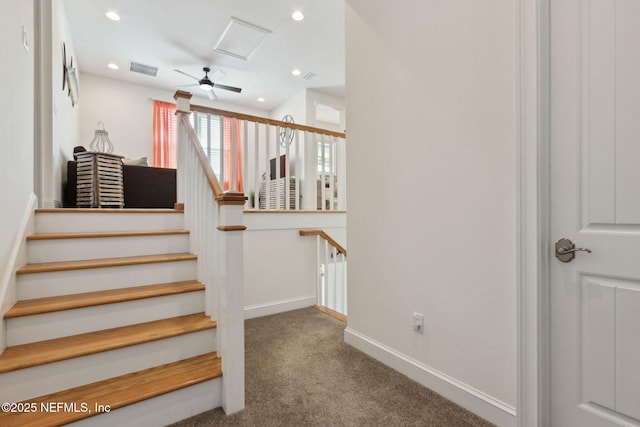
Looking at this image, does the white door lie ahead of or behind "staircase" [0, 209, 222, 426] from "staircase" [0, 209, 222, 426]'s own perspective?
ahead

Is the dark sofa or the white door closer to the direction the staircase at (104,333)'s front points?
the white door

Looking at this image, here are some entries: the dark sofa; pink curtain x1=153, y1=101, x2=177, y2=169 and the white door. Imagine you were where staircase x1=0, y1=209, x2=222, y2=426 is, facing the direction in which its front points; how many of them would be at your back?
2

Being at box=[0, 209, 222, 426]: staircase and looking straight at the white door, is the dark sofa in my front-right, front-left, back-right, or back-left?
back-left

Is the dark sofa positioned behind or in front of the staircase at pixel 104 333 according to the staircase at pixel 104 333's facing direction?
behind

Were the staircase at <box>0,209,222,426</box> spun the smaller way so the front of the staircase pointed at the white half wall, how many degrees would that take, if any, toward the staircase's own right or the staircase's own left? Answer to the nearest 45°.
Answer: approximately 135° to the staircase's own left

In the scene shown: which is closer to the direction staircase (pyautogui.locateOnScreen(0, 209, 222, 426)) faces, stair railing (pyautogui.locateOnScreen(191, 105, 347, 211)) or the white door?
the white door

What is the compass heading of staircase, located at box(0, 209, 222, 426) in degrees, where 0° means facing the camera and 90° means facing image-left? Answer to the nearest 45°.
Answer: approximately 0°

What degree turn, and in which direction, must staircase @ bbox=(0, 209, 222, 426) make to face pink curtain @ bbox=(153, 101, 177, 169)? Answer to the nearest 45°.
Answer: approximately 180°

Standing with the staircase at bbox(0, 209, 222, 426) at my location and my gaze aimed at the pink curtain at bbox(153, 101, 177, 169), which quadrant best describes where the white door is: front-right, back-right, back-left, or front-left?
back-right
